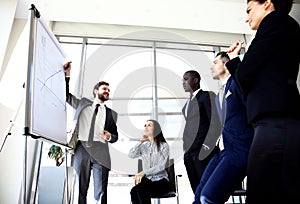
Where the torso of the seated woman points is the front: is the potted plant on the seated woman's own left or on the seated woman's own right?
on the seated woman's own right

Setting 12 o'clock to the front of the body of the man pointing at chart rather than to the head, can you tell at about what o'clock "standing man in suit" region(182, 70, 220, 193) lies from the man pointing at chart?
The standing man in suit is roughly at 10 o'clock from the man pointing at chart.

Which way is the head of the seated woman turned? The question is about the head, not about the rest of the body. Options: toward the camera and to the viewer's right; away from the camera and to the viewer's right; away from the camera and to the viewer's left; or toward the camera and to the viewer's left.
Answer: toward the camera and to the viewer's left

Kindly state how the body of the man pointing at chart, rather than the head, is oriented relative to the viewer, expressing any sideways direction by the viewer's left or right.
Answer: facing the viewer

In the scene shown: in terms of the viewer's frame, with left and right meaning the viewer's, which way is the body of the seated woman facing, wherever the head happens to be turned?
facing the viewer and to the left of the viewer

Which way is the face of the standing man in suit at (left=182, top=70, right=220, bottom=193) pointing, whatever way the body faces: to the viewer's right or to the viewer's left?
to the viewer's left

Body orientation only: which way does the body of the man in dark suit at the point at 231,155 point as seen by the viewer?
to the viewer's left

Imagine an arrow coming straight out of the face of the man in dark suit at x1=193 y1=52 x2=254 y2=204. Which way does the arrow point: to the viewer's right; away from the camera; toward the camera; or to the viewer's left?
to the viewer's left

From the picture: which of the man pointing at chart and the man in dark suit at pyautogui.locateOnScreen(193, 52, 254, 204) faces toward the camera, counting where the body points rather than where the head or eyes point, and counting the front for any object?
the man pointing at chart

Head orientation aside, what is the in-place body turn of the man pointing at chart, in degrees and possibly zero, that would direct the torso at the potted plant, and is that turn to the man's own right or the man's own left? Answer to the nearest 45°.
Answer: approximately 135° to the man's own right

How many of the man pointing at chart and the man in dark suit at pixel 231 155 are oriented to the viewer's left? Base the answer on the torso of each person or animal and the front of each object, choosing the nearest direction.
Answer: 1

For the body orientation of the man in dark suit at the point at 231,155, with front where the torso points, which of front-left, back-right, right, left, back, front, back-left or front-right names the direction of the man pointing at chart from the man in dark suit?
front-right
